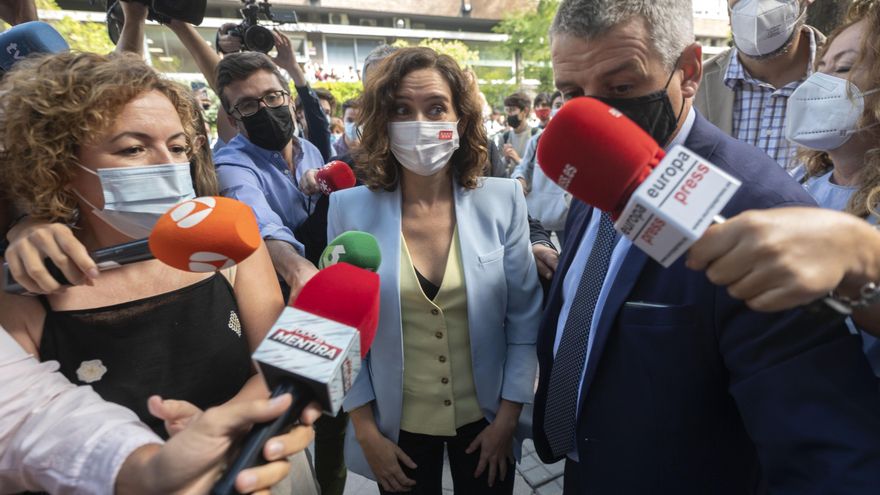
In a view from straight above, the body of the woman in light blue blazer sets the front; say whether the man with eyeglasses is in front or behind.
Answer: behind

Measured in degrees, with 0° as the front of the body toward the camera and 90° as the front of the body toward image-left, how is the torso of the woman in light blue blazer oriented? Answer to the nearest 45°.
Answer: approximately 0°

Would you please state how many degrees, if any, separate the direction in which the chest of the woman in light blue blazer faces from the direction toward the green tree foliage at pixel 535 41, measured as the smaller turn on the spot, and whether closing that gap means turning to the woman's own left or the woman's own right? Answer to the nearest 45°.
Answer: approximately 180°

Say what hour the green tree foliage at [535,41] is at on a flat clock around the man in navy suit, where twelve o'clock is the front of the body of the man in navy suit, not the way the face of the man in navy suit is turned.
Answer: The green tree foliage is roughly at 4 o'clock from the man in navy suit.

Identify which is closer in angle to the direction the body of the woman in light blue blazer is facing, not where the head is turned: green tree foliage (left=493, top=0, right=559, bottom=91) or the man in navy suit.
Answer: the man in navy suit
